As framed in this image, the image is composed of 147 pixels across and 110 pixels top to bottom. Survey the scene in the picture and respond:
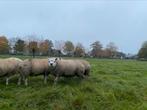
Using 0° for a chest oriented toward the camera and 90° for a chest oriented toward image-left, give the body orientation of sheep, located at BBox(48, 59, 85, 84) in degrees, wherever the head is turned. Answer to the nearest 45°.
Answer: approximately 90°

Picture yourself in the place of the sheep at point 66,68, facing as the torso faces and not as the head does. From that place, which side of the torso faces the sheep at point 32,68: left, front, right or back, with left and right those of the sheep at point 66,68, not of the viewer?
front

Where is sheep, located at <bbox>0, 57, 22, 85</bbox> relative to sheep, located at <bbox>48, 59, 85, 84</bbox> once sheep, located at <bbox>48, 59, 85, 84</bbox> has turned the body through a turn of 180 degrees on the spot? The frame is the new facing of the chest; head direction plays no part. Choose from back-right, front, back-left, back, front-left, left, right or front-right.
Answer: back
